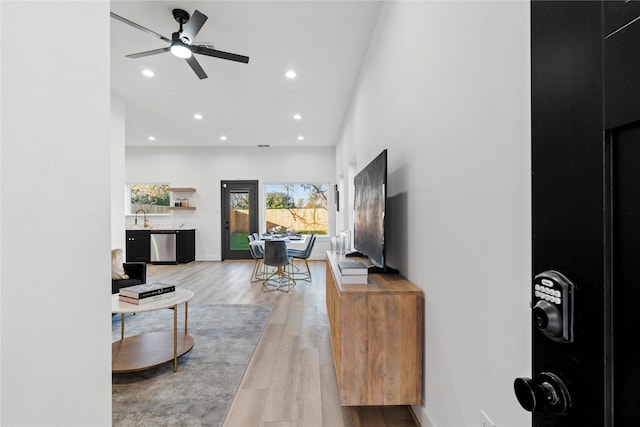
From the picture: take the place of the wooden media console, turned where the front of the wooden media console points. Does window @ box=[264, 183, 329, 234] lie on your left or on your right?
on your right

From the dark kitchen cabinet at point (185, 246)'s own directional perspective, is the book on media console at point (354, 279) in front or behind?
in front

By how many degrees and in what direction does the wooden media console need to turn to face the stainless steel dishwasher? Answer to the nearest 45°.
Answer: approximately 45° to its right

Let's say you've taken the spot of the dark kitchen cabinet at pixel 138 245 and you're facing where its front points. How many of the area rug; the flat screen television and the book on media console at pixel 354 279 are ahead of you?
3

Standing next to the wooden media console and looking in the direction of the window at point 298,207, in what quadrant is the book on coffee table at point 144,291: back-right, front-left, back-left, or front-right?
front-left

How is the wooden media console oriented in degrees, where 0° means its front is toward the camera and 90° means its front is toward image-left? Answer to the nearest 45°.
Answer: approximately 90°

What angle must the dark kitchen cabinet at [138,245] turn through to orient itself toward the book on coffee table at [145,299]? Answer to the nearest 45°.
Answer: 0° — it already faces it

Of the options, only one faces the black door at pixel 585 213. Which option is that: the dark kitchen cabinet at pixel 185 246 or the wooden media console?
the dark kitchen cabinet

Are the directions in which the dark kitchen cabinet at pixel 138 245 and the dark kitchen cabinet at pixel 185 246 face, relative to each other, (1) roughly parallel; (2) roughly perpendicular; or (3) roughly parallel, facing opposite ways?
roughly parallel

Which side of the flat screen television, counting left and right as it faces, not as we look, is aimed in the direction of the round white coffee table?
front

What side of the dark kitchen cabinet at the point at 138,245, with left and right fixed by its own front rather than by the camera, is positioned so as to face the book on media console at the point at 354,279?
front

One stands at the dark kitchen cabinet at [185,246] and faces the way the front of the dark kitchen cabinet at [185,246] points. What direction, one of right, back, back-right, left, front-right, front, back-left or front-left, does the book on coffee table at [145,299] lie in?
front

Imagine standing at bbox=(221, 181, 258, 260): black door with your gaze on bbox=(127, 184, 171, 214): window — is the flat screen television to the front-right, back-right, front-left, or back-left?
back-left

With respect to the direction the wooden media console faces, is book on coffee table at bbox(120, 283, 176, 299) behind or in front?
in front

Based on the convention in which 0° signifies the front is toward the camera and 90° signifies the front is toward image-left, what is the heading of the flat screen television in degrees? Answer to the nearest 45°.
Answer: approximately 90°

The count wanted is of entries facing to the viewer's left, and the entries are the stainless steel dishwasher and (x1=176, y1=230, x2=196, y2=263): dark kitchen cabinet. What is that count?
0

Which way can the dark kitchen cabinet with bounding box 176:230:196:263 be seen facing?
toward the camera

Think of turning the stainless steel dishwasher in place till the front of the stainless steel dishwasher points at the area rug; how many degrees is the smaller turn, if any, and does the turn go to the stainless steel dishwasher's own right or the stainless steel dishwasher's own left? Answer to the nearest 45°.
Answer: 0° — it already faces it
